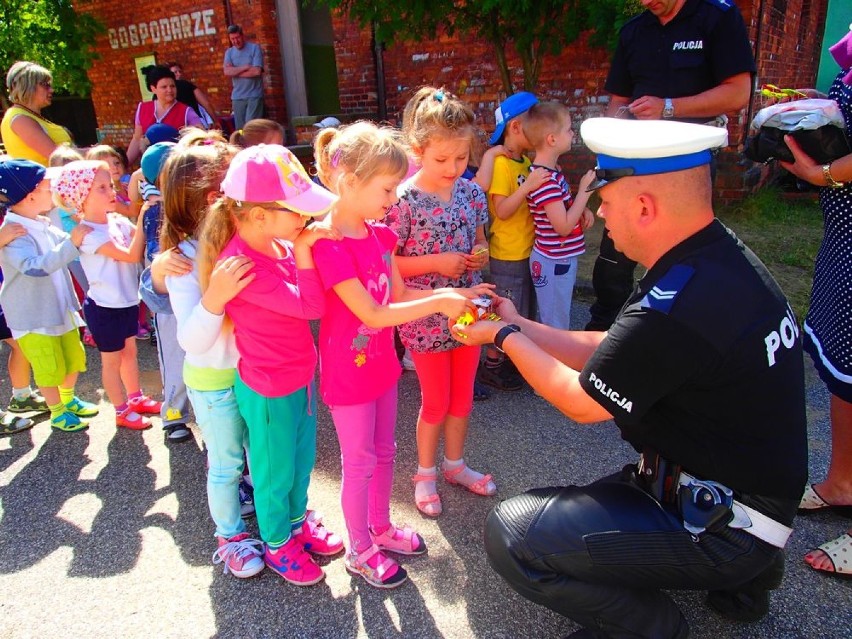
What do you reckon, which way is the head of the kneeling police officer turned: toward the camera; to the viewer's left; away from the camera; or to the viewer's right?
to the viewer's left

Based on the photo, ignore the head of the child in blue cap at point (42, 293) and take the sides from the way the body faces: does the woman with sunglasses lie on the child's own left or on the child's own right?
on the child's own left

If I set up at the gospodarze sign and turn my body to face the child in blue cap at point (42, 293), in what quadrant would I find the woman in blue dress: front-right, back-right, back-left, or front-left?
front-left

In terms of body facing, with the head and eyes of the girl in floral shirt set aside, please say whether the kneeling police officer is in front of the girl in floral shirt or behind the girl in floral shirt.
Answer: in front

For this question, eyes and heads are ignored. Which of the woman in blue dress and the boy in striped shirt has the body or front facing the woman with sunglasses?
the woman in blue dress

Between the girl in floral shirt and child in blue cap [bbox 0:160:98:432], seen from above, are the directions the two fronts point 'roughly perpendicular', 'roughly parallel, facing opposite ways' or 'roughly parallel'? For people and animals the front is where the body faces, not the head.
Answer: roughly perpendicular

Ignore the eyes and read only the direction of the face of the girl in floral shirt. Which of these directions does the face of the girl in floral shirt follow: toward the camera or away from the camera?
toward the camera

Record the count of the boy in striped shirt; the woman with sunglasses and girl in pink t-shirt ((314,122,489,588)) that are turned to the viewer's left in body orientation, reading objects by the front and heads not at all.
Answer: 0

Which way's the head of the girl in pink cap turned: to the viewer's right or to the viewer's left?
to the viewer's right

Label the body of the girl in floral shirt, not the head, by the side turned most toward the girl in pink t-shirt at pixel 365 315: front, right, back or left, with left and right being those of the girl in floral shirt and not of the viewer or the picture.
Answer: right

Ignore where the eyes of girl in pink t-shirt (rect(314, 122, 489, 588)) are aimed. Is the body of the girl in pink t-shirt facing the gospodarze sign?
no

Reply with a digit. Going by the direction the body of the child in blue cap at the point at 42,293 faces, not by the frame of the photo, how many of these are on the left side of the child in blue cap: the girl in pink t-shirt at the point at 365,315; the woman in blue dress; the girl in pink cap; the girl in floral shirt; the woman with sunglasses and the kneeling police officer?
1

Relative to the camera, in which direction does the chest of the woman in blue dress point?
to the viewer's left
